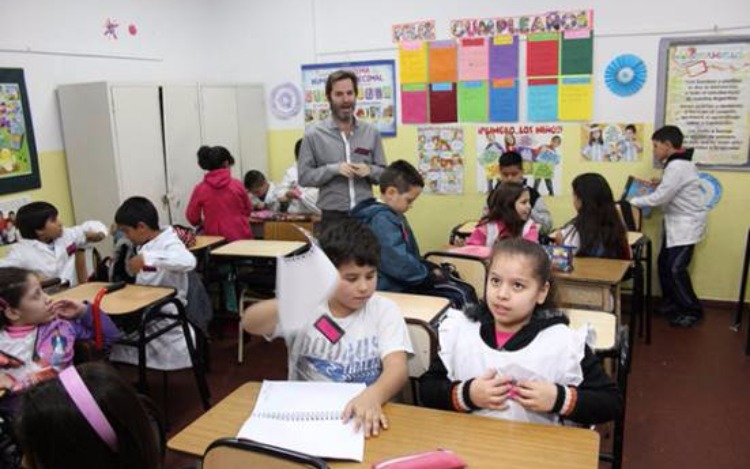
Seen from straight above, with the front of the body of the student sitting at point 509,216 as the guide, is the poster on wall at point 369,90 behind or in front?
behind

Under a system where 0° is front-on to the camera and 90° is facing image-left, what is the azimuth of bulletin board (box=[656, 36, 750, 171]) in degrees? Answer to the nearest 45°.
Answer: approximately 0°

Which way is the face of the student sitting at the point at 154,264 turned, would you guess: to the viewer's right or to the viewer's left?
to the viewer's left

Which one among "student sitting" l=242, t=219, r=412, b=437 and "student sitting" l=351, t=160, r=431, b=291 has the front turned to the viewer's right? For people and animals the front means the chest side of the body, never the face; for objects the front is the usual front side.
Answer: "student sitting" l=351, t=160, r=431, b=291

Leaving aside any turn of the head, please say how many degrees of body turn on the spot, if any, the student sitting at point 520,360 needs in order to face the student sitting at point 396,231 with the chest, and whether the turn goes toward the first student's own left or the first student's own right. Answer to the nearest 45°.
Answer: approximately 135° to the first student's own right

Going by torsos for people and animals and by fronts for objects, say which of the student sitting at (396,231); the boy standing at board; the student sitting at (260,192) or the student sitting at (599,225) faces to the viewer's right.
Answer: the student sitting at (396,231)

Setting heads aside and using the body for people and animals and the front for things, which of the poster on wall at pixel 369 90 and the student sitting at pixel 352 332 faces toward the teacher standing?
the poster on wall

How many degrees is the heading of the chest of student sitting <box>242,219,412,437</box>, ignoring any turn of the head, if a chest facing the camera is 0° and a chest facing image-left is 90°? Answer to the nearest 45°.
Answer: approximately 0°

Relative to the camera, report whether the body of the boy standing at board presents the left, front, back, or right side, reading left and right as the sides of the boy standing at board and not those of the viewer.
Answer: left

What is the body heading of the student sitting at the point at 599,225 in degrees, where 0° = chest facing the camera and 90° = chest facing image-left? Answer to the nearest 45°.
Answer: approximately 135°

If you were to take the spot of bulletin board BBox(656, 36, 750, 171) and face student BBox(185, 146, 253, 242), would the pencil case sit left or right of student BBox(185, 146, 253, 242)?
left

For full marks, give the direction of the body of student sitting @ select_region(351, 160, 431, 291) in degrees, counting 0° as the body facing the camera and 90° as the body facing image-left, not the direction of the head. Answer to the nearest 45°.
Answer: approximately 270°

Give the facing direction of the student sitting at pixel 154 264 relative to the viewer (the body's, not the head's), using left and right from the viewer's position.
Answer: facing to the left of the viewer
